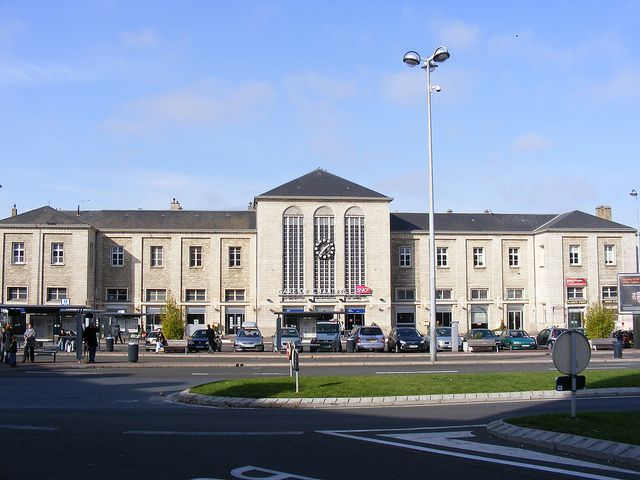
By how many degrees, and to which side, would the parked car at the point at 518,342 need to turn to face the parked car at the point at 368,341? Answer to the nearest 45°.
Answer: approximately 90° to its right

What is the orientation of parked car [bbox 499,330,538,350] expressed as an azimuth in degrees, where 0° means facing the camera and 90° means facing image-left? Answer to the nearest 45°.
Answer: approximately 315°

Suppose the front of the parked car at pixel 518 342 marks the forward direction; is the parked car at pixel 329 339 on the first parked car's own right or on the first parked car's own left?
on the first parked car's own right

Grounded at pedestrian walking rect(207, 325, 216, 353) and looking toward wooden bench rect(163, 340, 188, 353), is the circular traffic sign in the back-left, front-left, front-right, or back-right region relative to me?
back-left

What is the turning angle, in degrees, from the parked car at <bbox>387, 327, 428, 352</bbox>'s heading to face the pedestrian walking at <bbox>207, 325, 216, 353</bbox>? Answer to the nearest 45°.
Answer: approximately 135° to its right

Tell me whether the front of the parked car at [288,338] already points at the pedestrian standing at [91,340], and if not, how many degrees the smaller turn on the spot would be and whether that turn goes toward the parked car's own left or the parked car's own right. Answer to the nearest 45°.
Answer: approximately 45° to the parked car's own right

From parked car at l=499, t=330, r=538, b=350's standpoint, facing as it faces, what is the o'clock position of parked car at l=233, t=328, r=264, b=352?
parked car at l=233, t=328, r=264, b=352 is roughly at 4 o'clock from parked car at l=499, t=330, r=538, b=350.

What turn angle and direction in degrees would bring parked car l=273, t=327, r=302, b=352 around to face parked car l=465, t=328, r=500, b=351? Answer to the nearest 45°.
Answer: approximately 90° to its left

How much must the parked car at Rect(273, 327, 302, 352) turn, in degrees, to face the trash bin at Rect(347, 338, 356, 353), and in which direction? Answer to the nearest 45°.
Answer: approximately 90° to its left
